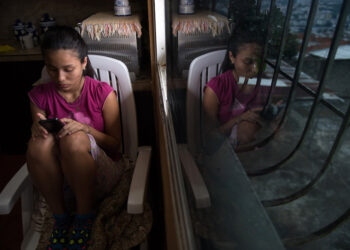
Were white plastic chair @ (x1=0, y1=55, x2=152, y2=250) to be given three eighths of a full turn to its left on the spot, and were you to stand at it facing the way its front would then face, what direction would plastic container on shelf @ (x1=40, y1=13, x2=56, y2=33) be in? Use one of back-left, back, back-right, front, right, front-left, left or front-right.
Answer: front-left

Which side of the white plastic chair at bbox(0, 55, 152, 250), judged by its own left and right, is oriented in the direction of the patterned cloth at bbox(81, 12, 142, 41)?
back

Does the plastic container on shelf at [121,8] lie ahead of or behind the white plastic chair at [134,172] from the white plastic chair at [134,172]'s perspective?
behind

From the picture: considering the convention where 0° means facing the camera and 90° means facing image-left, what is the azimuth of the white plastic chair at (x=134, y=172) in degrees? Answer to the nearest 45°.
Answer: approximately 0°

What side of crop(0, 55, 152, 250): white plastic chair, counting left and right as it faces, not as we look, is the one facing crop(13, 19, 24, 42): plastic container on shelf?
back

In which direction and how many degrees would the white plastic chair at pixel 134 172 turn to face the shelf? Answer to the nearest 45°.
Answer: approximately 180°

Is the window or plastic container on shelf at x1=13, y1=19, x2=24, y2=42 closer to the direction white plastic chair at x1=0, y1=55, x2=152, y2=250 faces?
the window
